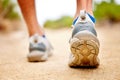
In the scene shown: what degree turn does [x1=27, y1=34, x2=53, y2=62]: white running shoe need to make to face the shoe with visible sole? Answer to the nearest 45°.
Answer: approximately 90° to its right

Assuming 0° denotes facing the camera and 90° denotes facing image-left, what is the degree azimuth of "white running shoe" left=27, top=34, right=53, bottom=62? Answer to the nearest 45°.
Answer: approximately 225°
